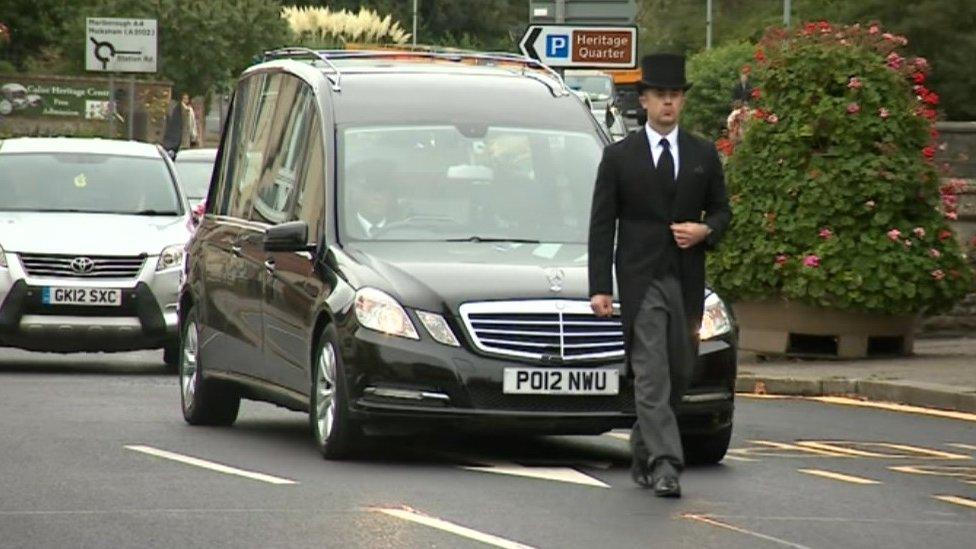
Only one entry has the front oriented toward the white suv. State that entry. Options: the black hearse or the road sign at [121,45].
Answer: the road sign

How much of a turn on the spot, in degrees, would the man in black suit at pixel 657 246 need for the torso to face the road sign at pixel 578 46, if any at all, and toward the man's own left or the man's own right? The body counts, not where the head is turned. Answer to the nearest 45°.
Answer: approximately 180°

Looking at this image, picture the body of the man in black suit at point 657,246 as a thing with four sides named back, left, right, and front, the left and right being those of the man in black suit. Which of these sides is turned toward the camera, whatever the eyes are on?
front

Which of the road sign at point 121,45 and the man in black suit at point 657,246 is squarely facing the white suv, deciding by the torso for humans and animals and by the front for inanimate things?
the road sign

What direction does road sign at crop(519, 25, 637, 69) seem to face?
toward the camera

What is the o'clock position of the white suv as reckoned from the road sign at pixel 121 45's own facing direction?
The white suv is roughly at 12 o'clock from the road sign.

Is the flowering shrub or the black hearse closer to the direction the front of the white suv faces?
the black hearse

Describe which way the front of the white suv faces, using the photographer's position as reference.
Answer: facing the viewer

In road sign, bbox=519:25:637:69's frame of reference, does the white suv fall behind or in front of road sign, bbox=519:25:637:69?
in front

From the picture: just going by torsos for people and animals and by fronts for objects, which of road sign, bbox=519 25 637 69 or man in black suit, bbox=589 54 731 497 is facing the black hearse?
the road sign

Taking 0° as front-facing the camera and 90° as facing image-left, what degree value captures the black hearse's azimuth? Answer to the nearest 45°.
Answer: approximately 315°

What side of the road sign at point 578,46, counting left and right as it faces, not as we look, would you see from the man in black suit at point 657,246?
front

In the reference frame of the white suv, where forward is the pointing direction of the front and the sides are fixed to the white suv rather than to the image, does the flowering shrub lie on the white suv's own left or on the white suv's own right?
on the white suv's own left

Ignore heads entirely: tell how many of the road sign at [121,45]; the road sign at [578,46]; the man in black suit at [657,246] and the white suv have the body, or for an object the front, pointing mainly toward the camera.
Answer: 4
